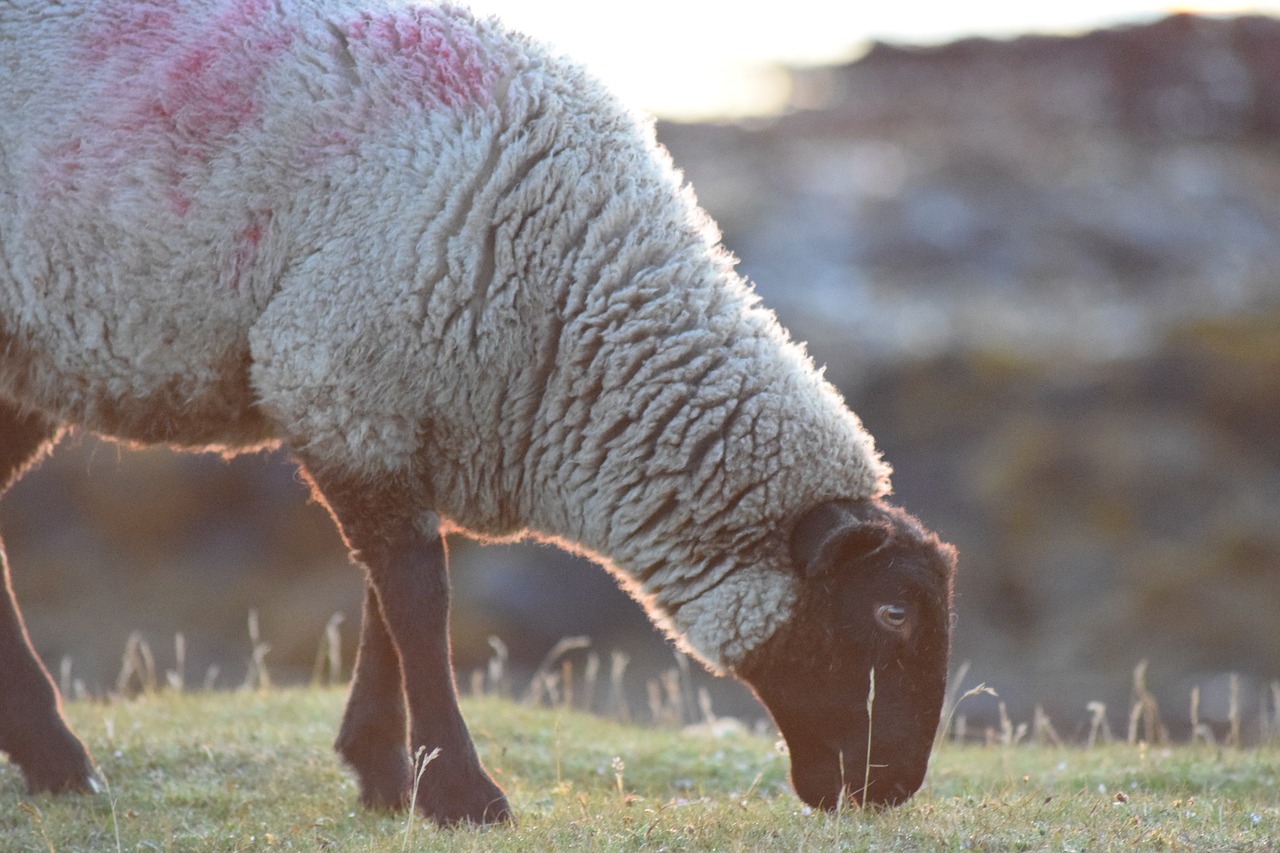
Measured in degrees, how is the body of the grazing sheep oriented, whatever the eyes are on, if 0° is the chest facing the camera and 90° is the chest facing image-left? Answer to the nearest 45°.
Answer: approximately 270°
